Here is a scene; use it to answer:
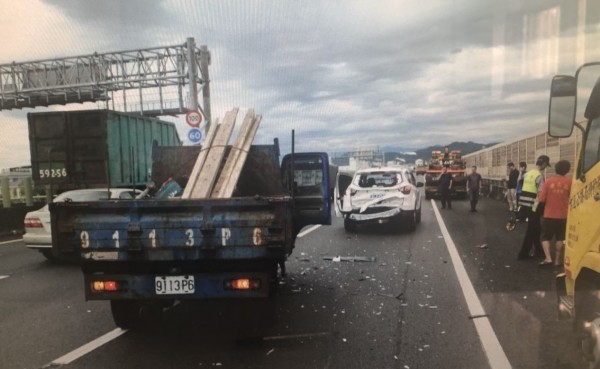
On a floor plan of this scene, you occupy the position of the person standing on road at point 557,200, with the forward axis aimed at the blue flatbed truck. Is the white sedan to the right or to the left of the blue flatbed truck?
right

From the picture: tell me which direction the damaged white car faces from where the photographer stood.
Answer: facing away from the viewer

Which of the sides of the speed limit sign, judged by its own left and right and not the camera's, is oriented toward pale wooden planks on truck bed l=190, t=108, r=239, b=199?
front

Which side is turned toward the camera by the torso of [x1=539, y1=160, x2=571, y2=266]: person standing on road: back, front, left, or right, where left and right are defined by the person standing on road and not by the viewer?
back

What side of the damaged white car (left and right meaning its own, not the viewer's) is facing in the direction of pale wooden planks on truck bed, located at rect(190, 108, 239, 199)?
back

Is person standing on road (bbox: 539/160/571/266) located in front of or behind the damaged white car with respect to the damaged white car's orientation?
behind

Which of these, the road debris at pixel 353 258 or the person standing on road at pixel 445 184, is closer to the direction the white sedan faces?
the person standing on road

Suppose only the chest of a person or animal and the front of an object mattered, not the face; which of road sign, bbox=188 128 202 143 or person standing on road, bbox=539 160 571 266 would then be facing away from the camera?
the person standing on road

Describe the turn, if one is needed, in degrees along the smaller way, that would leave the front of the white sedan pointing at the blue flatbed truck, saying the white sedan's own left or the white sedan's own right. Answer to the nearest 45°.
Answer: approximately 135° to the white sedan's own right

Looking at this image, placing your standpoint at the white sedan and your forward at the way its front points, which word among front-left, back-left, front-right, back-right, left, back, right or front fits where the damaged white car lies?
front-right

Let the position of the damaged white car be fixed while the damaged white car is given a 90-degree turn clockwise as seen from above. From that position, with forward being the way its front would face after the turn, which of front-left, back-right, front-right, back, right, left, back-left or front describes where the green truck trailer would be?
back

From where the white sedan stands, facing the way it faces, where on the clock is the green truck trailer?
The green truck trailer is roughly at 11 o'clock from the white sedan.
